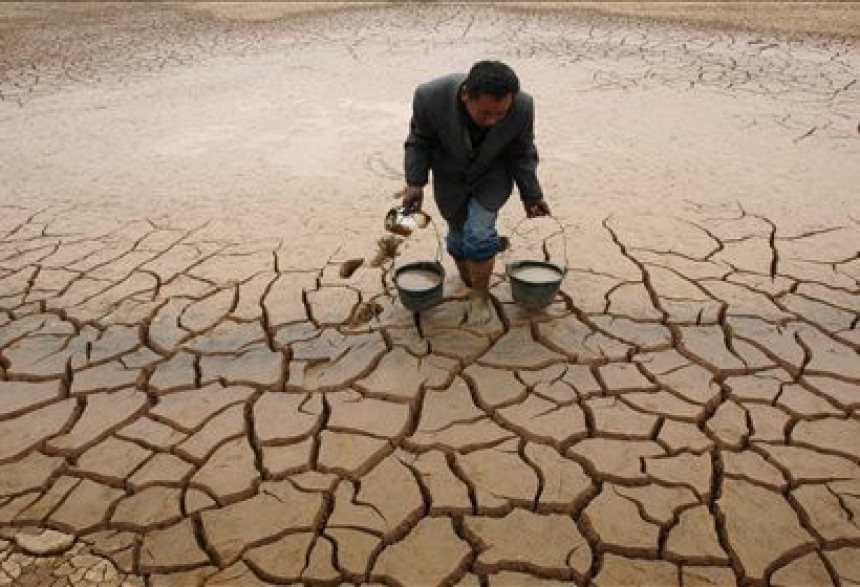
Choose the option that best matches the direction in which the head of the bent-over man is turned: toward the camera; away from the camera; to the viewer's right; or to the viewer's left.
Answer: toward the camera

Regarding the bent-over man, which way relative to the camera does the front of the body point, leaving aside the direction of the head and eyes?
toward the camera
